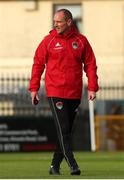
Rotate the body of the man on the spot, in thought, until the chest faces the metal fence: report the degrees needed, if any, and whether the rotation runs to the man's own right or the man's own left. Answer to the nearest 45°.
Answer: approximately 180°

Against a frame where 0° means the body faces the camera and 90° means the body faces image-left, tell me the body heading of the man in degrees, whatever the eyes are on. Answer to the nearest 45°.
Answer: approximately 0°
